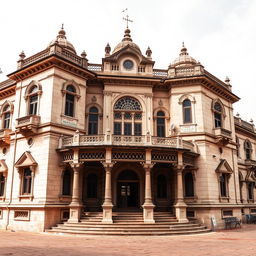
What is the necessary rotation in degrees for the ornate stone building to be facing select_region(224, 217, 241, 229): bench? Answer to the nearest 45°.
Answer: approximately 90° to its left

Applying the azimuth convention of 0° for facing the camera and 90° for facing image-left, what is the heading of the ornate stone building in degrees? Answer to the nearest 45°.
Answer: approximately 0°

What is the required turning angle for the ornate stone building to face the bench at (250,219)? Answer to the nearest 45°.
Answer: approximately 135° to its left
